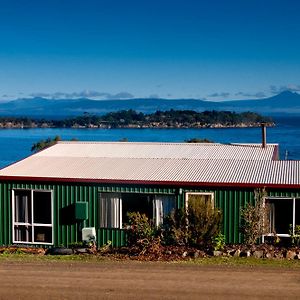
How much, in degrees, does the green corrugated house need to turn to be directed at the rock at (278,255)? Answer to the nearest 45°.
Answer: approximately 45° to its left

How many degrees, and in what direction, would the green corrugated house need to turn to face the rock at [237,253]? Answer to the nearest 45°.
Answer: approximately 45° to its left

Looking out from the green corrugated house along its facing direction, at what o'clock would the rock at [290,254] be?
The rock is roughly at 10 o'clock from the green corrugated house.

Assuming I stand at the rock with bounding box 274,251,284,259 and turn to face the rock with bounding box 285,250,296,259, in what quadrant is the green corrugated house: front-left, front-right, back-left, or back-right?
back-left

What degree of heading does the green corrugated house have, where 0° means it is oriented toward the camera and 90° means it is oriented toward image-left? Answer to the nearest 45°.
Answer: approximately 0°
